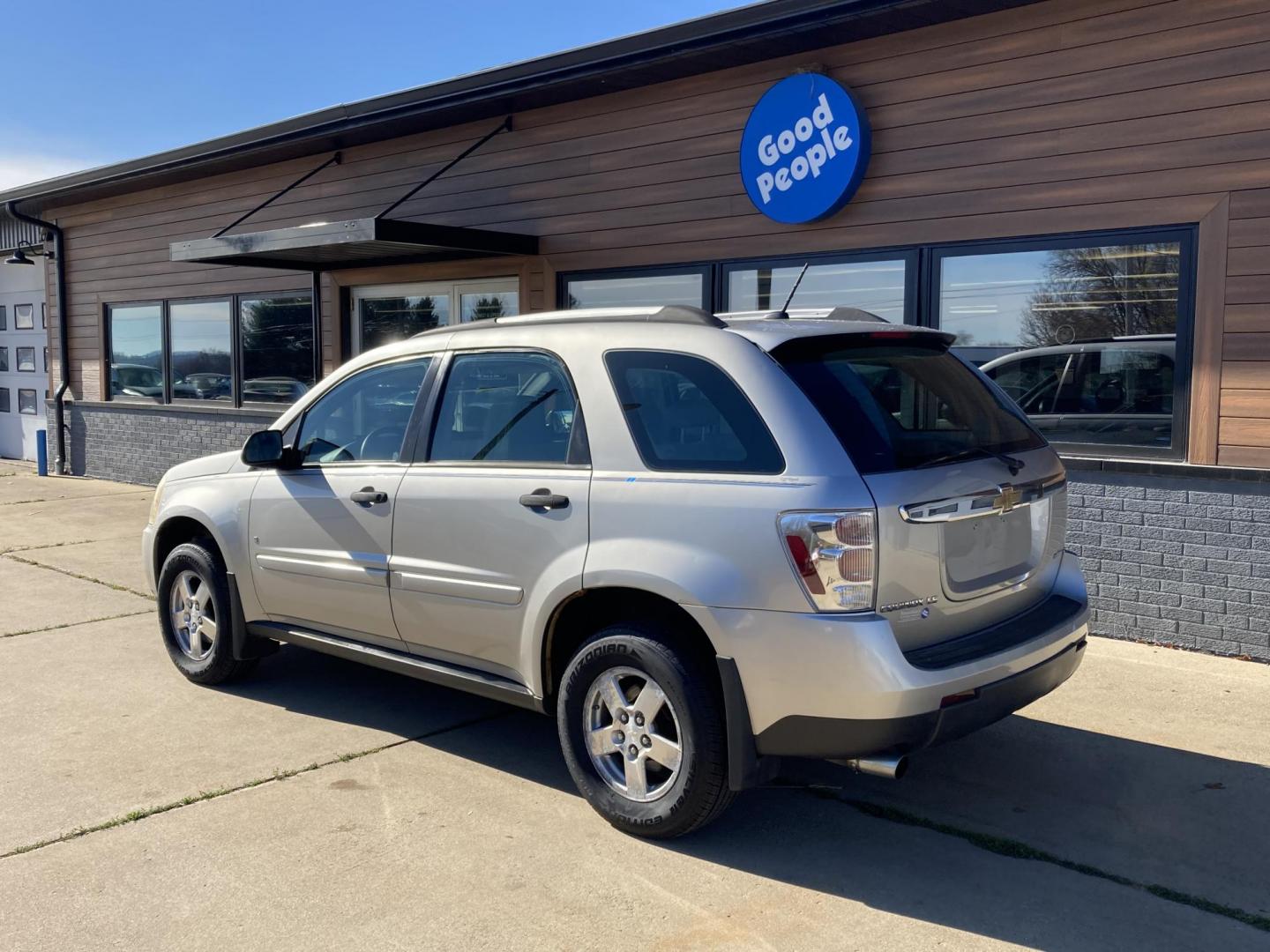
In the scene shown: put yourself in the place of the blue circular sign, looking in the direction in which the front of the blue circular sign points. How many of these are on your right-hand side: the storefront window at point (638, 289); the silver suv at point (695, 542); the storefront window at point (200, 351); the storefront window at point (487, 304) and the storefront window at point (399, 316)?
4

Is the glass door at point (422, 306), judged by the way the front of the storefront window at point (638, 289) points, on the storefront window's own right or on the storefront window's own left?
on the storefront window's own right

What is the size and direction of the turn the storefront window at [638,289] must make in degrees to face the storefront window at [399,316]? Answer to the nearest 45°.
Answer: approximately 90° to its right

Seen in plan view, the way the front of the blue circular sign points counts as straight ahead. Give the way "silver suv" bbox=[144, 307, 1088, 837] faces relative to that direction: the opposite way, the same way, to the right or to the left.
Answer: to the right

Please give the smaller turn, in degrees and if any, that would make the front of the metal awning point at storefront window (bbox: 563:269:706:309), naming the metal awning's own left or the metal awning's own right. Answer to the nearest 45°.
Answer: approximately 90° to the metal awning's own left

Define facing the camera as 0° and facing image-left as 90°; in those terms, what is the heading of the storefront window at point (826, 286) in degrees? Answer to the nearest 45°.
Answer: approximately 45°

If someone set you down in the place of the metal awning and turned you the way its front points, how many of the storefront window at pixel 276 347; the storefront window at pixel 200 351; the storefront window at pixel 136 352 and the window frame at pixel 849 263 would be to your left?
1

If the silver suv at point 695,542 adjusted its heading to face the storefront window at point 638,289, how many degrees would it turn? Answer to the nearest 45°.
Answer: approximately 45° to its right

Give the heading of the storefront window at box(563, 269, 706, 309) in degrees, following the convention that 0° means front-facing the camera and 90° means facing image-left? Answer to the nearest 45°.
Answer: approximately 45°

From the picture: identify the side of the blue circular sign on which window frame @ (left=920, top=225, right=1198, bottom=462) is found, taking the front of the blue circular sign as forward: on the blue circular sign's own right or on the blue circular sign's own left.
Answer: on the blue circular sign's own left

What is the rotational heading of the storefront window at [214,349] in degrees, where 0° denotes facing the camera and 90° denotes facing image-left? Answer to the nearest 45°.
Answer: approximately 45°

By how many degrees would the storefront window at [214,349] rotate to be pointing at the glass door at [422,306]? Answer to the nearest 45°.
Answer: approximately 90° to its left

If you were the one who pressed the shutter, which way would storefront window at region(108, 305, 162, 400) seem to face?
facing the viewer and to the left of the viewer

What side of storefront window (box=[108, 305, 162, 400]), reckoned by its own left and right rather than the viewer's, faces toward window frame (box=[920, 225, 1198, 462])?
left

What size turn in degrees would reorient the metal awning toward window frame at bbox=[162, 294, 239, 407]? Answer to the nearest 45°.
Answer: approximately 90° to its right

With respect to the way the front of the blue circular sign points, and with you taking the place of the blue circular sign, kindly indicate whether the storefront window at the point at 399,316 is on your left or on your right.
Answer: on your right

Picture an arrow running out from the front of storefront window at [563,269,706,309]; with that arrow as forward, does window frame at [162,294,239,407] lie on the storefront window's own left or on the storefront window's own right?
on the storefront window's own right

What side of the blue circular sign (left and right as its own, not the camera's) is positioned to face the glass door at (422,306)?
right

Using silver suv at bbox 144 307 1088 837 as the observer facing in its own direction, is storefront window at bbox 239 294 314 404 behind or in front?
in front
